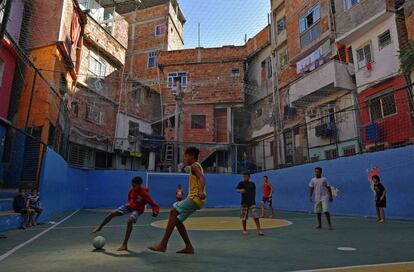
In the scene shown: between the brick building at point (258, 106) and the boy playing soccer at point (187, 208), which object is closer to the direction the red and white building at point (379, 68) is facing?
the boy playing soccer

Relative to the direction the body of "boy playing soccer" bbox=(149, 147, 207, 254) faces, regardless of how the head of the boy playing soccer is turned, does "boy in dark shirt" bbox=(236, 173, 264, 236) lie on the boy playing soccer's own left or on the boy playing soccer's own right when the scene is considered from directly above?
on the boy playing soccer's own right

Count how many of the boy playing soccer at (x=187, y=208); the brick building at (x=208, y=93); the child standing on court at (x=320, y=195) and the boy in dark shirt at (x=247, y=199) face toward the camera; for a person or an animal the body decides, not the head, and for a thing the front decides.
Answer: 3

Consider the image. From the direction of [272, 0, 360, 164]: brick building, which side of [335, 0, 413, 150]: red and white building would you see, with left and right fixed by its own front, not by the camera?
right

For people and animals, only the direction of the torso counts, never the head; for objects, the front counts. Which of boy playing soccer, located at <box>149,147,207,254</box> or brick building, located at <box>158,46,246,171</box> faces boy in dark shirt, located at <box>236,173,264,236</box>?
the brick building

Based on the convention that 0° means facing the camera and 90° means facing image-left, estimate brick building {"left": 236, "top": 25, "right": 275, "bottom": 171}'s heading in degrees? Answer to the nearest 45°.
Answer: approximately 45°

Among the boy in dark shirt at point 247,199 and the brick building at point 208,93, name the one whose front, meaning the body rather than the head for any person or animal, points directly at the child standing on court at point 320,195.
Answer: the brick building

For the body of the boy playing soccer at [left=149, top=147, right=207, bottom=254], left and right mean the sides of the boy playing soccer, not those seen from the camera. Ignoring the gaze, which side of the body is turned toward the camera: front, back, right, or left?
left
